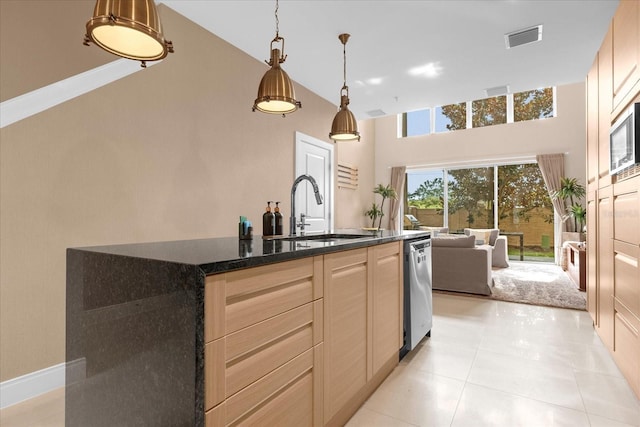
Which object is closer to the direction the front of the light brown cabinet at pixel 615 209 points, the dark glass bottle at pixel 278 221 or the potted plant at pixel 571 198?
the dark glass bottle

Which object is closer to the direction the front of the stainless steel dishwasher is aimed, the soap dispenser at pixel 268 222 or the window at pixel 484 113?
the window

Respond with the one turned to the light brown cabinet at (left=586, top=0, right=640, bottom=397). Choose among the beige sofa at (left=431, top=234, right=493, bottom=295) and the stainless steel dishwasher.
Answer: the stainless steel dishwasher

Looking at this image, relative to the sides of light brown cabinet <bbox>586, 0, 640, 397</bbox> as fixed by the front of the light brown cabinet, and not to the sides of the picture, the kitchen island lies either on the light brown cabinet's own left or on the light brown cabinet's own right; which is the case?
on the light brown cabinet's own left

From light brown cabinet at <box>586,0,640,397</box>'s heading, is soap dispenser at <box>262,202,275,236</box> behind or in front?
in front

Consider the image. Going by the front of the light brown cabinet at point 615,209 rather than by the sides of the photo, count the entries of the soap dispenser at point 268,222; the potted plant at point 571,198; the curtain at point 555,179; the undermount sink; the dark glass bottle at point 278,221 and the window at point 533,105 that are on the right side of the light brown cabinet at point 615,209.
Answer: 3

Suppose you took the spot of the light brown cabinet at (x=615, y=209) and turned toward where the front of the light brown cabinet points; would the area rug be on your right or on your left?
on your right

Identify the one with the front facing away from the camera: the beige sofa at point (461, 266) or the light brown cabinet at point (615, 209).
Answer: the beige sofa

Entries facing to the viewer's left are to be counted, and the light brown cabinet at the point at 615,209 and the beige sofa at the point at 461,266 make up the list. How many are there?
1

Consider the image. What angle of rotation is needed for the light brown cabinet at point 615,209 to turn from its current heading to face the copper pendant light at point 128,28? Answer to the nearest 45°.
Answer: approximately 45° to its left

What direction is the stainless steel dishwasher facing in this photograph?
to the viewer's right

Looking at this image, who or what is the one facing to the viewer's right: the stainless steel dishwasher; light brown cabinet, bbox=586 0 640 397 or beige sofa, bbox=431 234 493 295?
the stainless steel dishwasher

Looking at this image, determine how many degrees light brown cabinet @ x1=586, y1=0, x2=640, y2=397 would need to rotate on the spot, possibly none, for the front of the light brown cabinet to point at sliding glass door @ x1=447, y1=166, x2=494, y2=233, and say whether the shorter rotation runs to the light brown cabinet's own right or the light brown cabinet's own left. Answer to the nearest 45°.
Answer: approximately 45° to the light brown cabinet's own right

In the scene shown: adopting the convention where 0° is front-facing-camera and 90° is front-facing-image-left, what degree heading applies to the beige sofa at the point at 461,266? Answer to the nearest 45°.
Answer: approximately 180°

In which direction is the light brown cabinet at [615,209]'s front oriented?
to the viewer's left

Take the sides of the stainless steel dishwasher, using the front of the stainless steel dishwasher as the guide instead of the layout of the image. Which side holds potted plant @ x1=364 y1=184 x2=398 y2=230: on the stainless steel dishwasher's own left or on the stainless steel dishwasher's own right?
on the stainless steel dishwasher's own left
